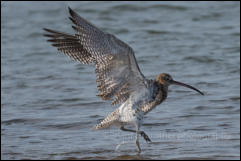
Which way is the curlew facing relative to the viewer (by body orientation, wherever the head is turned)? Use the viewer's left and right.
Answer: facing to the right of the viewer
